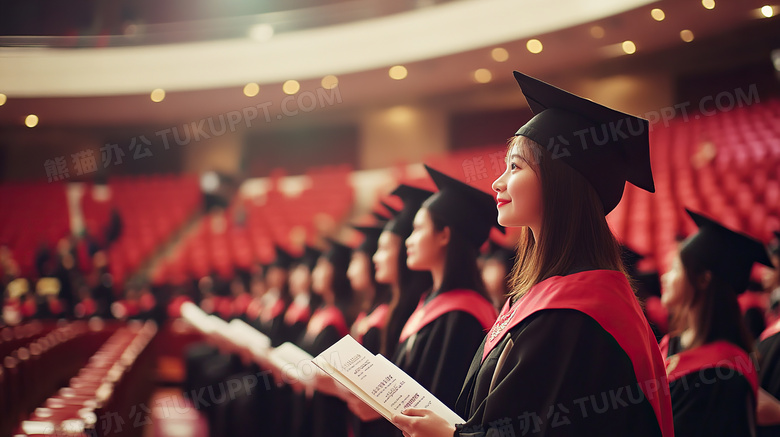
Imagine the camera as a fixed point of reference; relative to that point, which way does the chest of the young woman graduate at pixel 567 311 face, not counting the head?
to the viewer's left

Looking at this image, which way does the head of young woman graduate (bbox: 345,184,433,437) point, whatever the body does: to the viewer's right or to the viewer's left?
to the viewer's left

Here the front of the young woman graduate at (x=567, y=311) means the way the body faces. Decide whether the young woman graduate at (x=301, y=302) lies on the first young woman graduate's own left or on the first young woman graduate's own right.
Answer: on the first young woman graduate's own right

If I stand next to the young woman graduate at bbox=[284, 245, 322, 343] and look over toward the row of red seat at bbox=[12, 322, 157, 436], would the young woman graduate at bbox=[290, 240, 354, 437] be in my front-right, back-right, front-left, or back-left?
front-left

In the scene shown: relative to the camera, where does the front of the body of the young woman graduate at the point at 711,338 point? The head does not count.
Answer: to the viewer's left

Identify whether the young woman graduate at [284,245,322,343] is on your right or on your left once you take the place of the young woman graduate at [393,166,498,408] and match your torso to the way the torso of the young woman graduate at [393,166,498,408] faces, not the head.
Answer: on your right

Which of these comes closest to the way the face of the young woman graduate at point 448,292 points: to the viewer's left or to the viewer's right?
to the viewer's left

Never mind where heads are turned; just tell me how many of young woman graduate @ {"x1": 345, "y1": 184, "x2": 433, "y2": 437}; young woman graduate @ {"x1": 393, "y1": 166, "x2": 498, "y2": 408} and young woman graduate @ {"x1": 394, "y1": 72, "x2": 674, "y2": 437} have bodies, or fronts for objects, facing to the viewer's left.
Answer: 3

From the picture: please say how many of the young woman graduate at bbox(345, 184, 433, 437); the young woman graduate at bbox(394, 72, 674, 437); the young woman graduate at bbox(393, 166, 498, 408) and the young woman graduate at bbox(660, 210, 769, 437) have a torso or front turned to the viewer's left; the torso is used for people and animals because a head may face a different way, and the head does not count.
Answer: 4

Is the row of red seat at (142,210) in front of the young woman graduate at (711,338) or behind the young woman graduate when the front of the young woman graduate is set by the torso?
in front

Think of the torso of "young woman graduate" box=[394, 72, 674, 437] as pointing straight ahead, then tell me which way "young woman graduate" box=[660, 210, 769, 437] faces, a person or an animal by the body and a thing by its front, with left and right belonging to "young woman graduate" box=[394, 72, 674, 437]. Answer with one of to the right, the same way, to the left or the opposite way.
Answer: the same way

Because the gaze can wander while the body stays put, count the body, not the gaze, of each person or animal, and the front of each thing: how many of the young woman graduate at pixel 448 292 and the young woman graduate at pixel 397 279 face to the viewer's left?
2

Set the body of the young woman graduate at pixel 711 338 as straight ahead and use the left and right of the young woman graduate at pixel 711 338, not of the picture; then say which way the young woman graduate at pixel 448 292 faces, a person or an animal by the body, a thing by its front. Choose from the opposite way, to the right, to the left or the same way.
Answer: the same way

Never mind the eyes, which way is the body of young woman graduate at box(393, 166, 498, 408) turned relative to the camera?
to the viewer's left

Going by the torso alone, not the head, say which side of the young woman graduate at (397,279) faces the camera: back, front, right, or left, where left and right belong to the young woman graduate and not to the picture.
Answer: left
